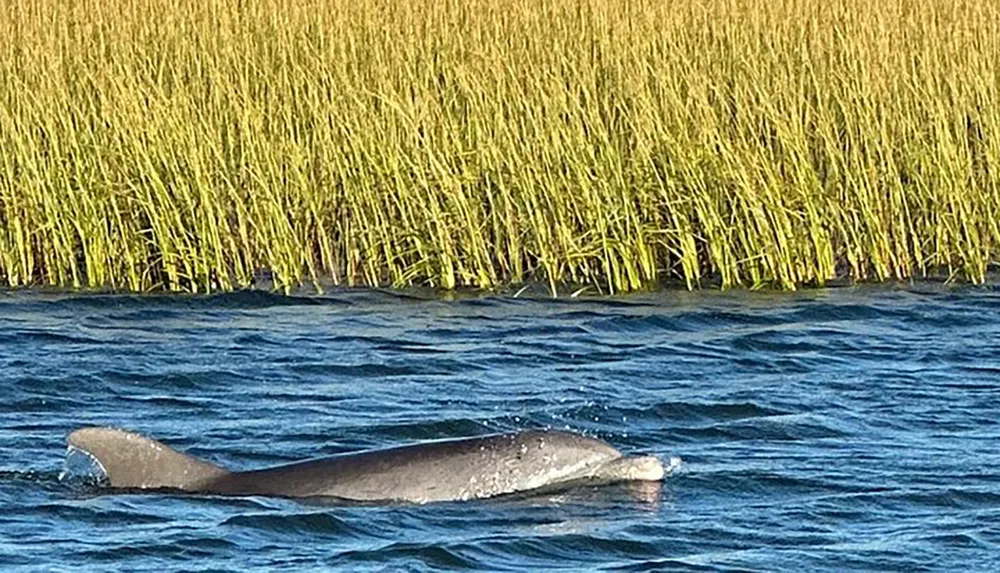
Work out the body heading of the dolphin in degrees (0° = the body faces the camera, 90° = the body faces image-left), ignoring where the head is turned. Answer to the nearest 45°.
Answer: approximately 270°
